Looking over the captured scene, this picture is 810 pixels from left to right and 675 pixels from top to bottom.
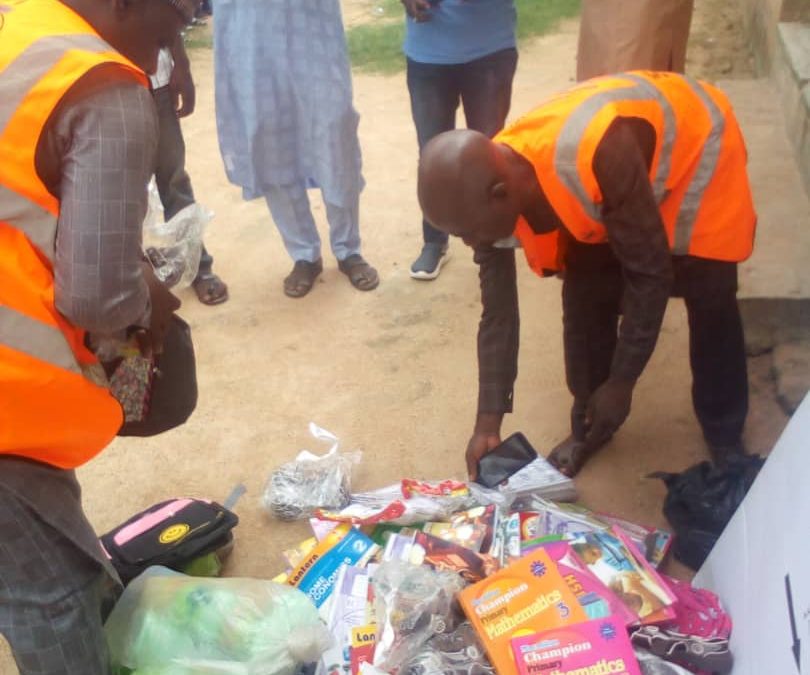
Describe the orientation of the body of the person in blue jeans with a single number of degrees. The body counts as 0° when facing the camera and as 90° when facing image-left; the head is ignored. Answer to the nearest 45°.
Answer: approximately 0°

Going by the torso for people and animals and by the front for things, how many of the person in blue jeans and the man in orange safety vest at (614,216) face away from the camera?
0

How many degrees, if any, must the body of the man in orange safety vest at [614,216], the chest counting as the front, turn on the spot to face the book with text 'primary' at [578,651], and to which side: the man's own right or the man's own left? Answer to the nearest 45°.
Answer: approximately 45° to the man's own left

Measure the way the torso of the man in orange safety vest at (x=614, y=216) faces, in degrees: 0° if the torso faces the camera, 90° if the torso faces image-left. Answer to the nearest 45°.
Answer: approximately 45°

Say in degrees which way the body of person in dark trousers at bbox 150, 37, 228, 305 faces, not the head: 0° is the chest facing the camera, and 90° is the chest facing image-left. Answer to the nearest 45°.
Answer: approximately 315°

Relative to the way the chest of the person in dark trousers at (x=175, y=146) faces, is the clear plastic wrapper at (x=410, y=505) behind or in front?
in front

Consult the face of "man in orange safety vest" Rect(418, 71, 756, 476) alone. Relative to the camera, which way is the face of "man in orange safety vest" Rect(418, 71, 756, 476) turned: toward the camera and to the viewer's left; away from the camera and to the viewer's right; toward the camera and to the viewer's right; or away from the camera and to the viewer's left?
toward the camera and to the viewer's left

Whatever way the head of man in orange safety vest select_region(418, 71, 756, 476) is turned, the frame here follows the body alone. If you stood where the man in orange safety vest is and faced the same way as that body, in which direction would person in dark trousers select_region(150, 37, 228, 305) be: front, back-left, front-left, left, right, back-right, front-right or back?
right

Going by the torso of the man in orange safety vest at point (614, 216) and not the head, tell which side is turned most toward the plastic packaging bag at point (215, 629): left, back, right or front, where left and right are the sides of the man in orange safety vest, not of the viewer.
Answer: front
